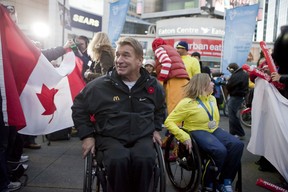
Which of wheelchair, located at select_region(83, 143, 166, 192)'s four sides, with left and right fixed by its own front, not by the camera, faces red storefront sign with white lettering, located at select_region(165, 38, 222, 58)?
back

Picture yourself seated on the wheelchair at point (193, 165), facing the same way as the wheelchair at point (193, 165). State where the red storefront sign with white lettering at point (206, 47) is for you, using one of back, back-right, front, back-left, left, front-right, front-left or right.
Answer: back-left

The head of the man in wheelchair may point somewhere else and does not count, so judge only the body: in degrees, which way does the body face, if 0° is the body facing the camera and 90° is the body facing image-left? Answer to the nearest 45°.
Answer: approximately 0°

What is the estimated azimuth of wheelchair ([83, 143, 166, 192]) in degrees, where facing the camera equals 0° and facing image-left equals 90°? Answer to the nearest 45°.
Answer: approximately 0°

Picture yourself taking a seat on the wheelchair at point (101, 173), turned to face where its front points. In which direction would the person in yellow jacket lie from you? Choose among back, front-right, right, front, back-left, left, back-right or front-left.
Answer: back-left

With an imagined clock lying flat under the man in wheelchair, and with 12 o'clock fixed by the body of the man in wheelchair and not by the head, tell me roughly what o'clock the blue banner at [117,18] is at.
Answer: The blue banner is roughly at 6 o'clock from the man in wheelchair.
